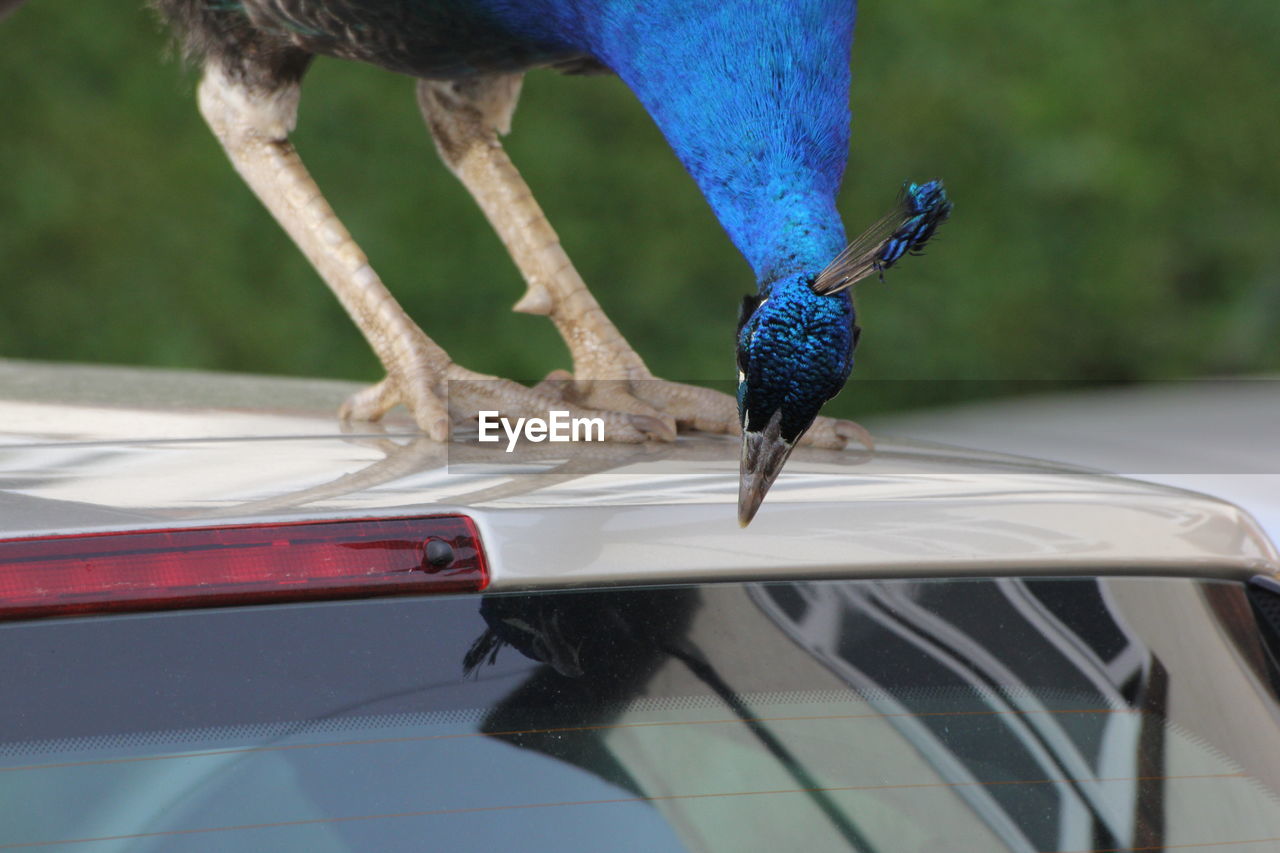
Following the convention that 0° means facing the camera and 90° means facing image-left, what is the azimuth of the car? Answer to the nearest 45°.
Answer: approximately 180°

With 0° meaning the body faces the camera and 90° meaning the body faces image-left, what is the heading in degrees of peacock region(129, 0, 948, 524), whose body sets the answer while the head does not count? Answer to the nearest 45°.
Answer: approximately 270°
